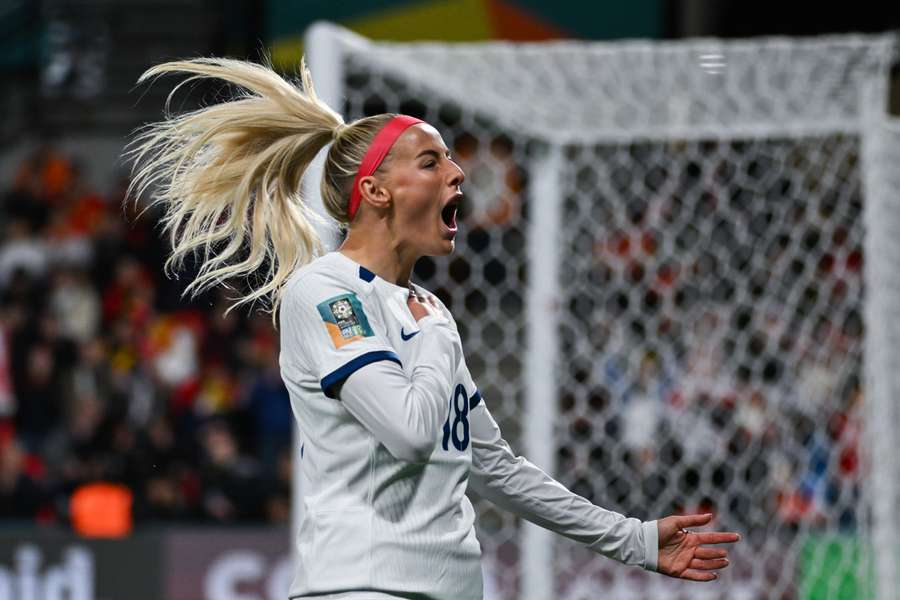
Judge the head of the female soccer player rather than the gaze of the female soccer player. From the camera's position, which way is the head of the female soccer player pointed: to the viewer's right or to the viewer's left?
to the viewer's right

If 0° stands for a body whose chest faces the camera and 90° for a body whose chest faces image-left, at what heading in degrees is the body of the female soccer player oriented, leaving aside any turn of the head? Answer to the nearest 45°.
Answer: approximately 270°

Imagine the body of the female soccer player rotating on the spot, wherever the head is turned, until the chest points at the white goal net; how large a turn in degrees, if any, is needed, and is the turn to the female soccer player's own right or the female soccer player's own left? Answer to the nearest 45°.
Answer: approximately 90° to the female soccer player's own left
